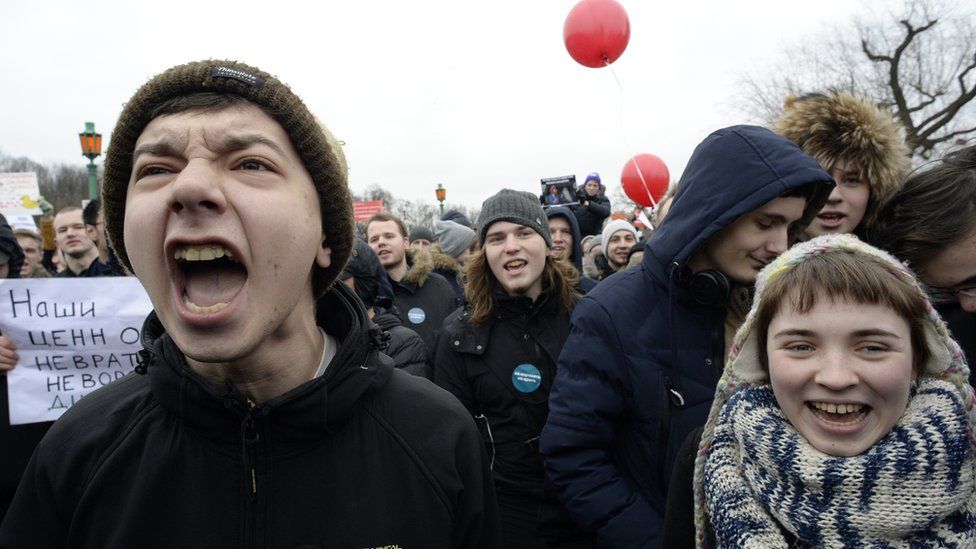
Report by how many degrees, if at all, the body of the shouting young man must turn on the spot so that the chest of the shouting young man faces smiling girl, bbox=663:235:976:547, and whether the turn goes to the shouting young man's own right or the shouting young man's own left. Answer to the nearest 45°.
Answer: approximately 90° to the shouting young man's own left

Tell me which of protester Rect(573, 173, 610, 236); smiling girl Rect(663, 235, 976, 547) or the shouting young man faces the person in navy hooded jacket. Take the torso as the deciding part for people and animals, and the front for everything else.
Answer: the protester

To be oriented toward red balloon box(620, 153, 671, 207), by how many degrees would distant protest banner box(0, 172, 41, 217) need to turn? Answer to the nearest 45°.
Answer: approximately 45° to its left

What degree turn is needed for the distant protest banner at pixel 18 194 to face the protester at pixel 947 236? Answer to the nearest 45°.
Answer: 0° — it already faces them

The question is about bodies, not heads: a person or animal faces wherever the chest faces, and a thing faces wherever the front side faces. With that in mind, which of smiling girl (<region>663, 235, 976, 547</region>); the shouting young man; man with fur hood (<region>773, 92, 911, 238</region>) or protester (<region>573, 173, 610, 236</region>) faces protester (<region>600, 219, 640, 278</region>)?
protester (<region>573, 173, 610, 236</region>)

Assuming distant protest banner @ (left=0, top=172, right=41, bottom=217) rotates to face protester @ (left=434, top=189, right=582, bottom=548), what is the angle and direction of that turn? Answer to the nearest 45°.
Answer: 0° — it already faces them

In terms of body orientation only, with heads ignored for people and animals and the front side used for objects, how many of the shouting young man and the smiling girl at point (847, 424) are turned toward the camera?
2

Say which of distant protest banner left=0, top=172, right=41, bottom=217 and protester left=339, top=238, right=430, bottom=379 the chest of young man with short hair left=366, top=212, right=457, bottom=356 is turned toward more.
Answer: the protester

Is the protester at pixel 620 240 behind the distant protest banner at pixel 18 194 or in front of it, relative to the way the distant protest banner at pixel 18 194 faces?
in front

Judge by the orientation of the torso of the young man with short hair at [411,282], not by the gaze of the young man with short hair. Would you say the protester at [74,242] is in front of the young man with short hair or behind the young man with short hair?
in front
